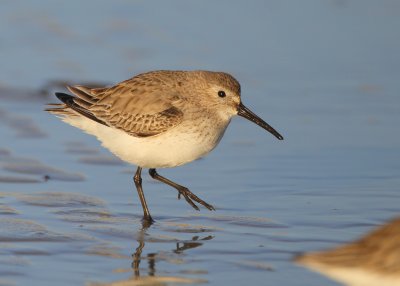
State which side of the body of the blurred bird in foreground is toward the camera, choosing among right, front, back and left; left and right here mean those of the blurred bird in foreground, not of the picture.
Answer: right

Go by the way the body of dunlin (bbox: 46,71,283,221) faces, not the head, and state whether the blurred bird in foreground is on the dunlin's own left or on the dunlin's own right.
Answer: on the dunlin's own right

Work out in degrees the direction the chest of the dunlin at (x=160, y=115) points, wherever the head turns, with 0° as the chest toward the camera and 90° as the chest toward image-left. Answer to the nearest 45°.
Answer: approximately 270°

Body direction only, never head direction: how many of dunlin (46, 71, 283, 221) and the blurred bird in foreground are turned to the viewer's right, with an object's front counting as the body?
2
